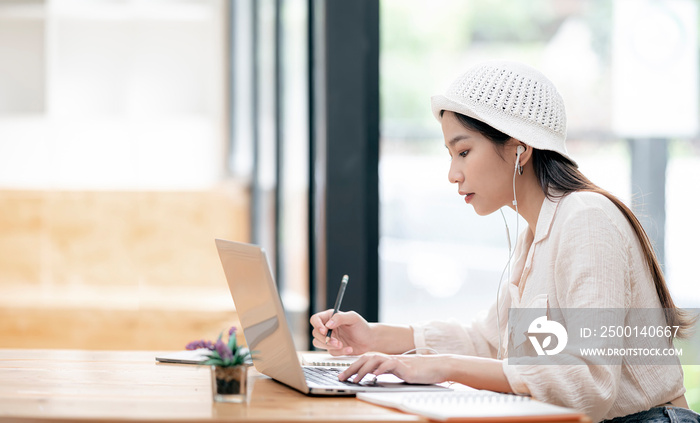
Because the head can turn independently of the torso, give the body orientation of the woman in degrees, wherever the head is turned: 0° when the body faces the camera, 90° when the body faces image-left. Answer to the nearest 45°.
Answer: approximately 90°

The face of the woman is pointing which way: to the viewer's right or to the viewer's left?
to the viewer's left
